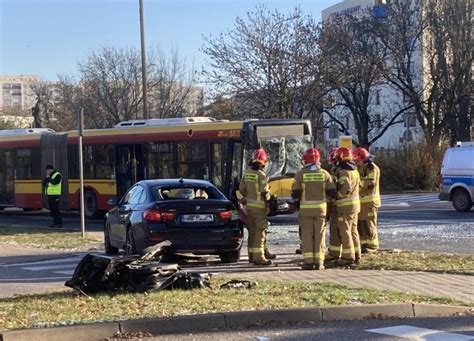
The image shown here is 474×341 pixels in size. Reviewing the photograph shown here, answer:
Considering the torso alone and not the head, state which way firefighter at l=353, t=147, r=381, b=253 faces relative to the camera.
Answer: to the viewer's left

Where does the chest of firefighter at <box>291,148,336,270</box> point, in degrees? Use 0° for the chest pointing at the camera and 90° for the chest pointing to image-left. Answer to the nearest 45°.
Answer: approximately 180°

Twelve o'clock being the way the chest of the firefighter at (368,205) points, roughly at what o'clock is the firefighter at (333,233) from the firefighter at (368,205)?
the firefighter at (333,233) is roughly at 10 o'clock from the firefighter at (368,205).

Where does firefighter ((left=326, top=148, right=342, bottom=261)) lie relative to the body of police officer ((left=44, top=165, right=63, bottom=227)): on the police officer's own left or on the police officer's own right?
on the police officer's own left

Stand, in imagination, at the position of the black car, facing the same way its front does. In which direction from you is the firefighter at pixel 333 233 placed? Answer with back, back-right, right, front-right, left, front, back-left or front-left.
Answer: back-right

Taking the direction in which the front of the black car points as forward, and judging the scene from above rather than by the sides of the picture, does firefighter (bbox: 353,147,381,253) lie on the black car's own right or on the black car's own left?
on the black car's own right

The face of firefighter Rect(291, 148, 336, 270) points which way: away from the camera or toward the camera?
away from the camera

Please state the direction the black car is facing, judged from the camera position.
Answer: facing away from the viewer and to the left of the viewer
